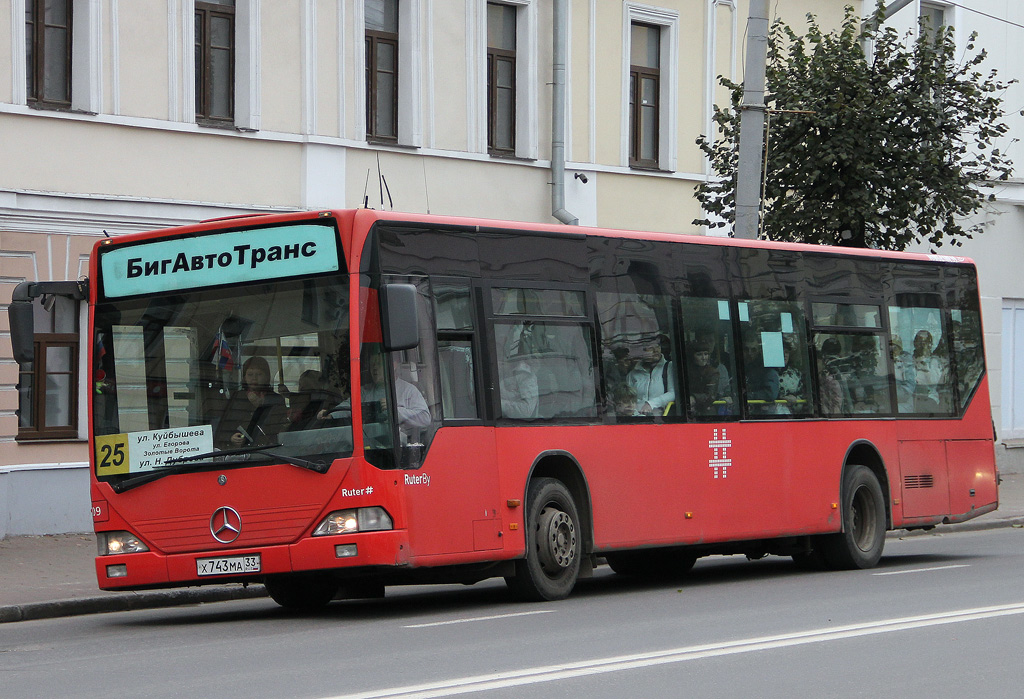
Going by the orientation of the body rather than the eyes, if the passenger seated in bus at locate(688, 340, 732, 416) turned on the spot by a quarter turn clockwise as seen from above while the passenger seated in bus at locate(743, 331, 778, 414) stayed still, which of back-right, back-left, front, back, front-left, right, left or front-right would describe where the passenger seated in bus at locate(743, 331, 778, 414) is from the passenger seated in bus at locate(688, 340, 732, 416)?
right

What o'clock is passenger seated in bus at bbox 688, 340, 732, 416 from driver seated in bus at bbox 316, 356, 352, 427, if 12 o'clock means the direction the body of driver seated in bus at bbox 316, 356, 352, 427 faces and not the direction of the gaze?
passenger seated in bus at bbox 688, 340, 732, 416 is roughly at 6 o'clock from driver seated in bus at bbox 316, 356, 352, 427.

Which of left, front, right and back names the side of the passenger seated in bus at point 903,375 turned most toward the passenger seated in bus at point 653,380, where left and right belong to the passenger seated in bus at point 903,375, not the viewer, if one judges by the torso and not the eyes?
front

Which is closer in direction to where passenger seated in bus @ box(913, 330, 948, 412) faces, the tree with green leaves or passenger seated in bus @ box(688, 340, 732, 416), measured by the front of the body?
the passenger seated in bus

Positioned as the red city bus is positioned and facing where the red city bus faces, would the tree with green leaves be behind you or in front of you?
behind

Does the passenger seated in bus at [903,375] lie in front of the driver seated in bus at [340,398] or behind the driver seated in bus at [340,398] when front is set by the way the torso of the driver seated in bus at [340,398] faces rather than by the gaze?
behind

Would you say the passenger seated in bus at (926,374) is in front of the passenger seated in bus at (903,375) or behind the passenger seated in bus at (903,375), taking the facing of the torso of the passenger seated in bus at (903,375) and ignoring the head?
behind

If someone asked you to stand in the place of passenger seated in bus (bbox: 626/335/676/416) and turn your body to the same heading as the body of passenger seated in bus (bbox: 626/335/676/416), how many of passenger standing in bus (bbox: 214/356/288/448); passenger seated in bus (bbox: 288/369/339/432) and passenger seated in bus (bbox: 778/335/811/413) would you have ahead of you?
2

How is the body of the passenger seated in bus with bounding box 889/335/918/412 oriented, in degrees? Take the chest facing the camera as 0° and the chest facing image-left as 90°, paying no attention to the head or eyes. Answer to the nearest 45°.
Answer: approximately 45°
